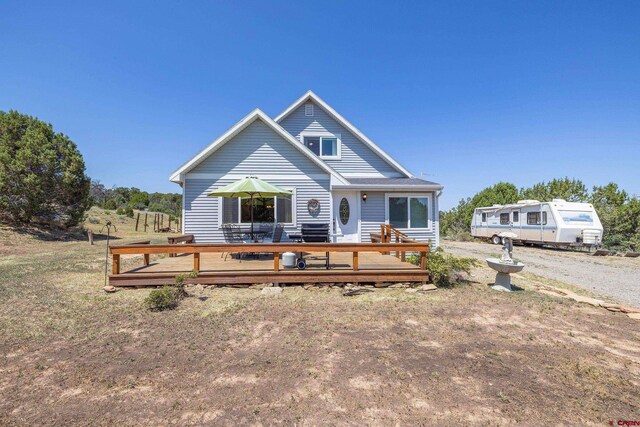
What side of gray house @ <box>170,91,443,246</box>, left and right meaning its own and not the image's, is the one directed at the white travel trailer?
left

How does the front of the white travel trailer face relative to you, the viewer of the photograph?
facing the viewer and to the right of the viewer

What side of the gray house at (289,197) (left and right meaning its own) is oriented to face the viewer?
front

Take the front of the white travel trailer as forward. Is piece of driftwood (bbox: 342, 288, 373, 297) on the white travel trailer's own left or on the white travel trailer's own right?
on the white travel trailer's own right

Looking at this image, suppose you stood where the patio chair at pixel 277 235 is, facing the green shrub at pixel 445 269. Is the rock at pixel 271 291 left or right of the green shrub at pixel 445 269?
right

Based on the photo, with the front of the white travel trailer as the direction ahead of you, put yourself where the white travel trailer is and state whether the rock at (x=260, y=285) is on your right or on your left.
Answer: on your right

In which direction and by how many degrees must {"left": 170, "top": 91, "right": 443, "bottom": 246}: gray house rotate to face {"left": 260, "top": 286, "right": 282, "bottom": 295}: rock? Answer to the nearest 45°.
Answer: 0° — it already faces it

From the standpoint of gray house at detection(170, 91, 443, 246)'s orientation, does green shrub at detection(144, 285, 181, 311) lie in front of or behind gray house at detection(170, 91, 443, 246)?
in front

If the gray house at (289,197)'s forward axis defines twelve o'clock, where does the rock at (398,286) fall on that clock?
The rock is roughly at 11 o'clock from the gray house.

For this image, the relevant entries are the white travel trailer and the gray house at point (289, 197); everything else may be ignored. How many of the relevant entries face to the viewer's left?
0

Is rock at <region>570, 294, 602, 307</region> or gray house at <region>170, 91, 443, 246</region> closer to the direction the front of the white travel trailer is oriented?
the rock

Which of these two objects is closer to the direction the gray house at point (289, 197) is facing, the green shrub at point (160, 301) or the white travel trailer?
the green shrub

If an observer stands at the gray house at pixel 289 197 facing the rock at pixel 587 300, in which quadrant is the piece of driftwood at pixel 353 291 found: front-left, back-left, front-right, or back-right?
front-right

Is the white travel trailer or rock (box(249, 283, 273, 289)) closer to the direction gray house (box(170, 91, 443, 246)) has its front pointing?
the rock
